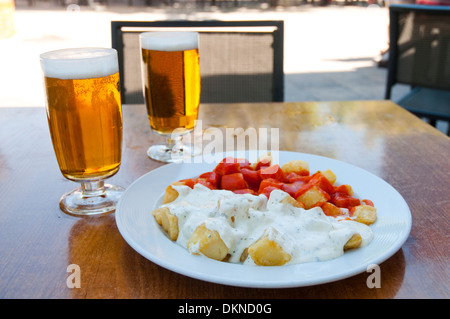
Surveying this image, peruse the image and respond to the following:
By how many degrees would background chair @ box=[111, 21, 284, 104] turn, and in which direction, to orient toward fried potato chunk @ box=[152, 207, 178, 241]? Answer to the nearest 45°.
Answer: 0° — it already faces it

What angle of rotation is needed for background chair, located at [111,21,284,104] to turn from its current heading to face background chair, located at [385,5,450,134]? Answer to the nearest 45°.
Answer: approximately 135° to its left

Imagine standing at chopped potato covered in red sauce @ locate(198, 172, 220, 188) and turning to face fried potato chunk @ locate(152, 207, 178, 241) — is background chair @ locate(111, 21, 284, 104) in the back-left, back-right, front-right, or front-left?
back-right

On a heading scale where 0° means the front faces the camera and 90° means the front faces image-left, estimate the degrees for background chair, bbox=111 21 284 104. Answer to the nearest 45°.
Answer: approximately 0°

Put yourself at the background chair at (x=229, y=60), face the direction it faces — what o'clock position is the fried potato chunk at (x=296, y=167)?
The fried potato chunk is roughly at 12 o'clock from the background chair.
